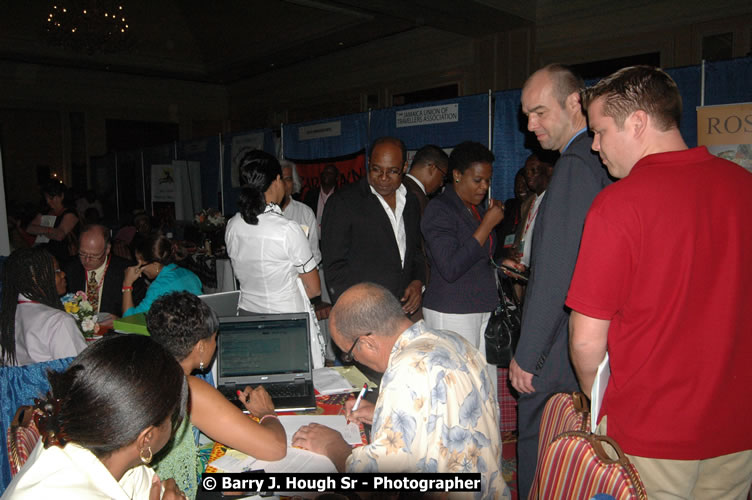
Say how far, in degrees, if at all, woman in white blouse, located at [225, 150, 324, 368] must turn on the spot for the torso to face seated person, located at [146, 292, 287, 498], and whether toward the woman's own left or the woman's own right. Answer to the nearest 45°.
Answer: approximately 135° to the woman's own right

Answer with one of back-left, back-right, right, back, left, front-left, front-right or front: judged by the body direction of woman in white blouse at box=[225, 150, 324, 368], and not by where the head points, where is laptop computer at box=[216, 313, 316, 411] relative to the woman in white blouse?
back-right

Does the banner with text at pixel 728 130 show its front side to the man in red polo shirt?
yes

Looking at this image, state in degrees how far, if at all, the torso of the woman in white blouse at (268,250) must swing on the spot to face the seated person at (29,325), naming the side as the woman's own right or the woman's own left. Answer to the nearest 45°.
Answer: approximately 135° to the woman's own left

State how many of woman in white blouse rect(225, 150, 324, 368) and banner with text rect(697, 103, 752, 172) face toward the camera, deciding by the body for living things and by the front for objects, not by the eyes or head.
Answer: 1

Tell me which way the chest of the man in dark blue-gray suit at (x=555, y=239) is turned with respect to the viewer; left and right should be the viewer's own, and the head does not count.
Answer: facing to the left of the viewer

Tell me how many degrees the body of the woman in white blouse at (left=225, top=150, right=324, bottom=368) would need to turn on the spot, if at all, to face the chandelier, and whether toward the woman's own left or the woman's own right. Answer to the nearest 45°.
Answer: approximately 45° to the woman's own left

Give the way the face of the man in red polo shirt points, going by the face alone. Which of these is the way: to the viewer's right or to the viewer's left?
to the viewer's left

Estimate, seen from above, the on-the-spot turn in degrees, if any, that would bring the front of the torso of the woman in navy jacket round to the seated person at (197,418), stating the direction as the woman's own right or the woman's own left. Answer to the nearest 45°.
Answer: approximately 90° to the woman's own right

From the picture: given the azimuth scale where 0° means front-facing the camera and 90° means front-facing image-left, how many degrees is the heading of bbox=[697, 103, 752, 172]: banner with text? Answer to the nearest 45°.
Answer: approximately 0°

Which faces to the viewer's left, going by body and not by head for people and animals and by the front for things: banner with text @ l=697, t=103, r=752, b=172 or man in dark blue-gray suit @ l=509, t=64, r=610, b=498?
the man in dark blue-gray suit

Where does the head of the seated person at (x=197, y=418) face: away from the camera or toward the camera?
away from the camera
